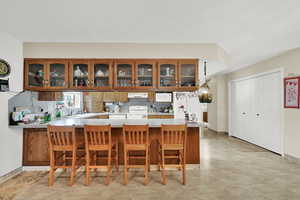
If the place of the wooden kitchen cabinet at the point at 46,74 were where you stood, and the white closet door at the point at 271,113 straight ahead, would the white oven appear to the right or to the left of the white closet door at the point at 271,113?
left

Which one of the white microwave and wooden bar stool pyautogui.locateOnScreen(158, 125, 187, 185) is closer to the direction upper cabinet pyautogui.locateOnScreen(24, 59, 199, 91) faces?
the wooden bar stool

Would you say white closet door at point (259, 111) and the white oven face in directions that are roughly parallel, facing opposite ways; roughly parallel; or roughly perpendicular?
roughly perpendicular

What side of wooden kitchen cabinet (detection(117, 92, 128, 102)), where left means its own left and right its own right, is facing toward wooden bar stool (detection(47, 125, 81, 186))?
front

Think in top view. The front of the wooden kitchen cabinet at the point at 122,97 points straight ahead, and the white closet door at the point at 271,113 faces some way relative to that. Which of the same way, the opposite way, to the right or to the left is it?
to the right

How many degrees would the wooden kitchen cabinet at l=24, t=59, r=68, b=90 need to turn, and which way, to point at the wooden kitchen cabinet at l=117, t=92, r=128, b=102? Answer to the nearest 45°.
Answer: approximately 135° to its left

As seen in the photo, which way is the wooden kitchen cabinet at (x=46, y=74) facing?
toward the camera

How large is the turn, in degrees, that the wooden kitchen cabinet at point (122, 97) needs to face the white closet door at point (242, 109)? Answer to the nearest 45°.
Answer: approximately 90° to its left

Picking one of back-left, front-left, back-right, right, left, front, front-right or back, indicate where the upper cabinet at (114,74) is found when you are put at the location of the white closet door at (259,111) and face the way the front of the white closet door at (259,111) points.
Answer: front

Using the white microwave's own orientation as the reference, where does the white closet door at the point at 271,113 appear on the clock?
The white closet door is roughly at 10 o'clock from the white microwave.

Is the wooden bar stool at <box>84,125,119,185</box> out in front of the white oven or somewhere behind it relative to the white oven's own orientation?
in front

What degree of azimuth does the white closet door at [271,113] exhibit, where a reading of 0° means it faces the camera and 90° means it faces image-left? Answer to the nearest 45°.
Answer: approximately 45°

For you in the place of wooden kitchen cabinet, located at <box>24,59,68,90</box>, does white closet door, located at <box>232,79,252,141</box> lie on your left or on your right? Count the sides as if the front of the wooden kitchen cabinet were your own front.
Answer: on your left

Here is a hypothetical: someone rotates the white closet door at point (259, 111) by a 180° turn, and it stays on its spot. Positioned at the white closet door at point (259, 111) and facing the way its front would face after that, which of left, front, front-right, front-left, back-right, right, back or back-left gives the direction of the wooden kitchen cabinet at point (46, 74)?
back

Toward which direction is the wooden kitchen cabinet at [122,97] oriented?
toward the camera

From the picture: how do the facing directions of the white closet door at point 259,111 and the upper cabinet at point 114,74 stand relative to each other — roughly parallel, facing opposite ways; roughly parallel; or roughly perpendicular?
roughly perpendicular

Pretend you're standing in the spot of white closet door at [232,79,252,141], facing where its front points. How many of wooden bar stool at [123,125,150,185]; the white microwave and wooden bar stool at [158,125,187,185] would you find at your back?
0

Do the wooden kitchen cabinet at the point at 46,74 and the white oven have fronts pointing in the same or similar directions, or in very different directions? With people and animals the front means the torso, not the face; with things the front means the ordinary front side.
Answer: same or similar directions
